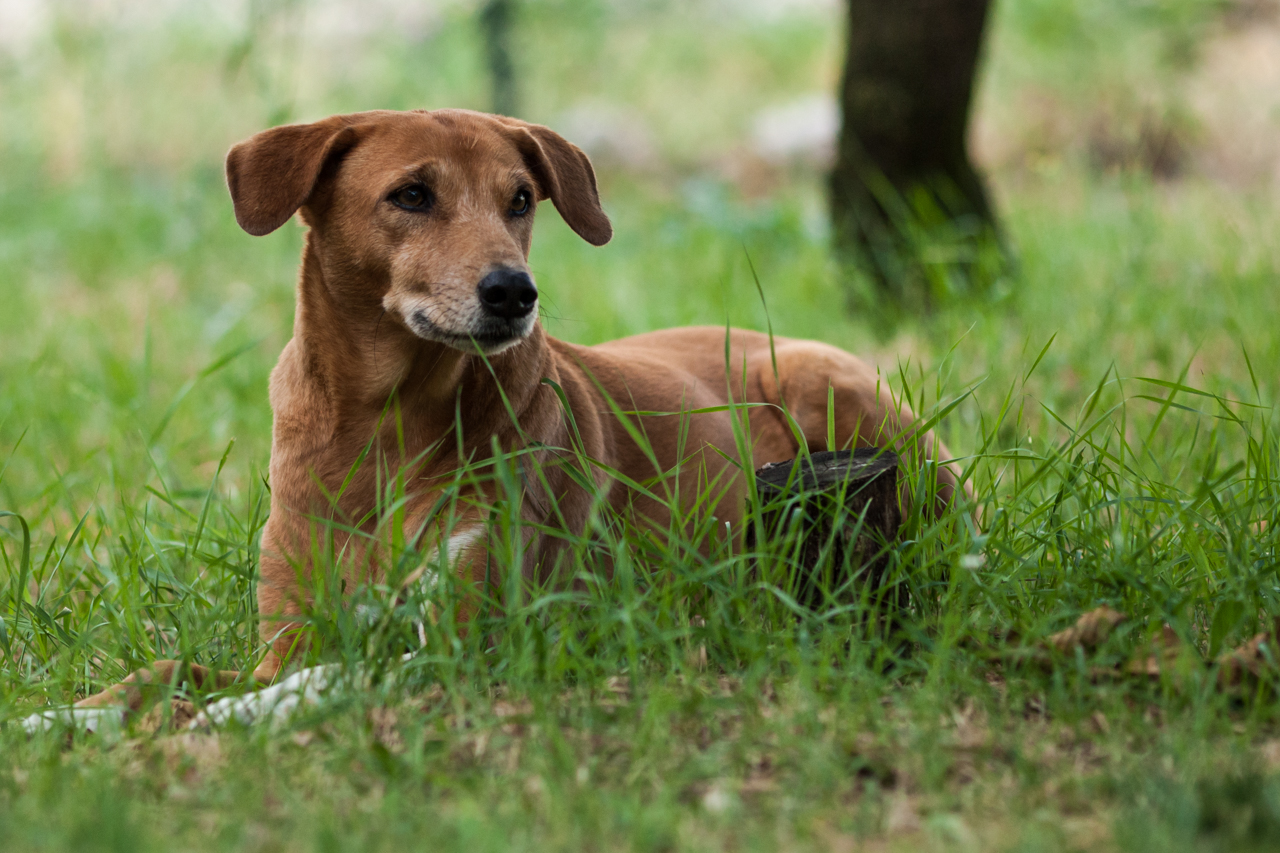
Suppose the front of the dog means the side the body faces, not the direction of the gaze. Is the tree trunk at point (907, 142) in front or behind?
behind

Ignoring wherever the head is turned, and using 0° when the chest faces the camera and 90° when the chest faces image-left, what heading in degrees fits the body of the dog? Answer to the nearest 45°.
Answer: approximately 45°

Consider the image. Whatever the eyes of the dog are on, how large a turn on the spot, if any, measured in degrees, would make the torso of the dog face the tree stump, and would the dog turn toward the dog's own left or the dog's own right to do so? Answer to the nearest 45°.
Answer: approximately 90° to the dog's own left

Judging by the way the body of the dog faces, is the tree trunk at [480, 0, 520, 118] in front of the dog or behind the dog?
behind
